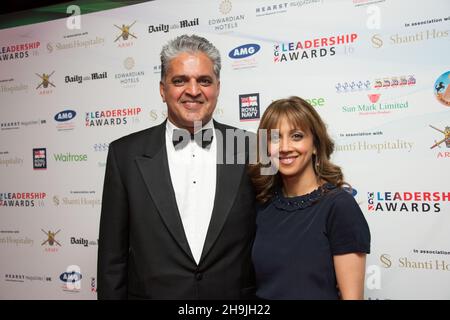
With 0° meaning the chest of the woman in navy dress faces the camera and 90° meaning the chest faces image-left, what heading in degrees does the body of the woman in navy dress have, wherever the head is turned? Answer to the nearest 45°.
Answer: approximately 45°
